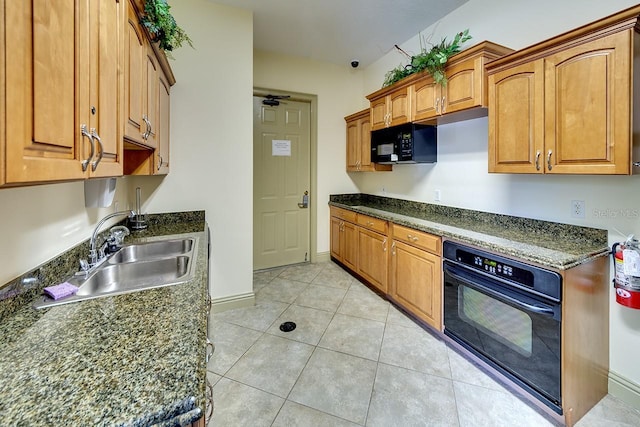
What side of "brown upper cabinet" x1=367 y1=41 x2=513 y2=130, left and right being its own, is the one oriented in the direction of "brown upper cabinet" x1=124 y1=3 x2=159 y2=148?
front

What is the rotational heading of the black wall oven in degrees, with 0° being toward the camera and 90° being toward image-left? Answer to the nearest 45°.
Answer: approximately 45°

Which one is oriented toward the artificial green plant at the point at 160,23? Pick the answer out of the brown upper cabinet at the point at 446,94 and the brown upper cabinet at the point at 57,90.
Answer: the brown upper cabinet at the point at 446,94

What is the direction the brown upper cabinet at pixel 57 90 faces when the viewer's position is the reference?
facing the viewer and to the right of the viewer

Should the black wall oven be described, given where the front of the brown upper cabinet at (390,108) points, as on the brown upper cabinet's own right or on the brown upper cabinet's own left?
on the brown upper cabinet's own left

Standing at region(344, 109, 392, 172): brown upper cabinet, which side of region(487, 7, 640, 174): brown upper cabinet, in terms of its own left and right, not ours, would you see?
right

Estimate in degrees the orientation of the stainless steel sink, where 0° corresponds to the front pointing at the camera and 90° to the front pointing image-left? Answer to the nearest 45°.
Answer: approximately 270°

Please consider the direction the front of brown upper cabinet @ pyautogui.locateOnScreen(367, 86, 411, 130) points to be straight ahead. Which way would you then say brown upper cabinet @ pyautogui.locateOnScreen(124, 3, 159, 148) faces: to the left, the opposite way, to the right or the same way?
the opposite way

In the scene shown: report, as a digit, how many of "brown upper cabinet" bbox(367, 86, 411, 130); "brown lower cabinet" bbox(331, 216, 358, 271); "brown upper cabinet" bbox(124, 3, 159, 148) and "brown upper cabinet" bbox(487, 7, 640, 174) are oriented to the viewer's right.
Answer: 1

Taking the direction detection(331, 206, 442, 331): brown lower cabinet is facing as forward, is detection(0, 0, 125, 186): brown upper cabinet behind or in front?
in front

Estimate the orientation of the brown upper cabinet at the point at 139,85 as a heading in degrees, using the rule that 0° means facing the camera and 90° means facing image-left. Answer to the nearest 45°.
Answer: approximately 270°

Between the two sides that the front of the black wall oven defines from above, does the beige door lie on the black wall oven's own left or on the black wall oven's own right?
on the black wall oven's own right

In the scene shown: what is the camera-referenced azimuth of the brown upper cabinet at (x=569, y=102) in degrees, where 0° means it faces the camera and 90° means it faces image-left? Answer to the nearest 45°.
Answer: approximately 45°
